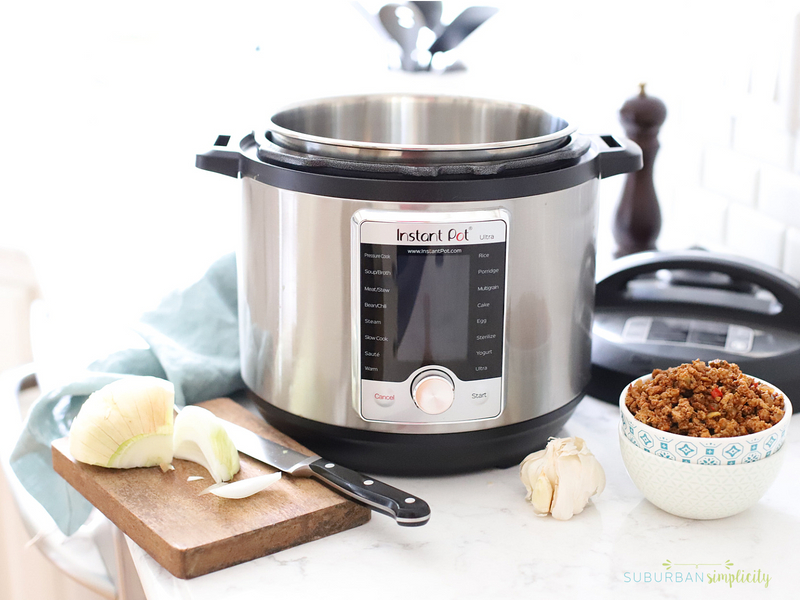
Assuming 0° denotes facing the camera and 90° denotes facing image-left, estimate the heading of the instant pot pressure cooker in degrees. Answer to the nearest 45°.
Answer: approximately 0°
